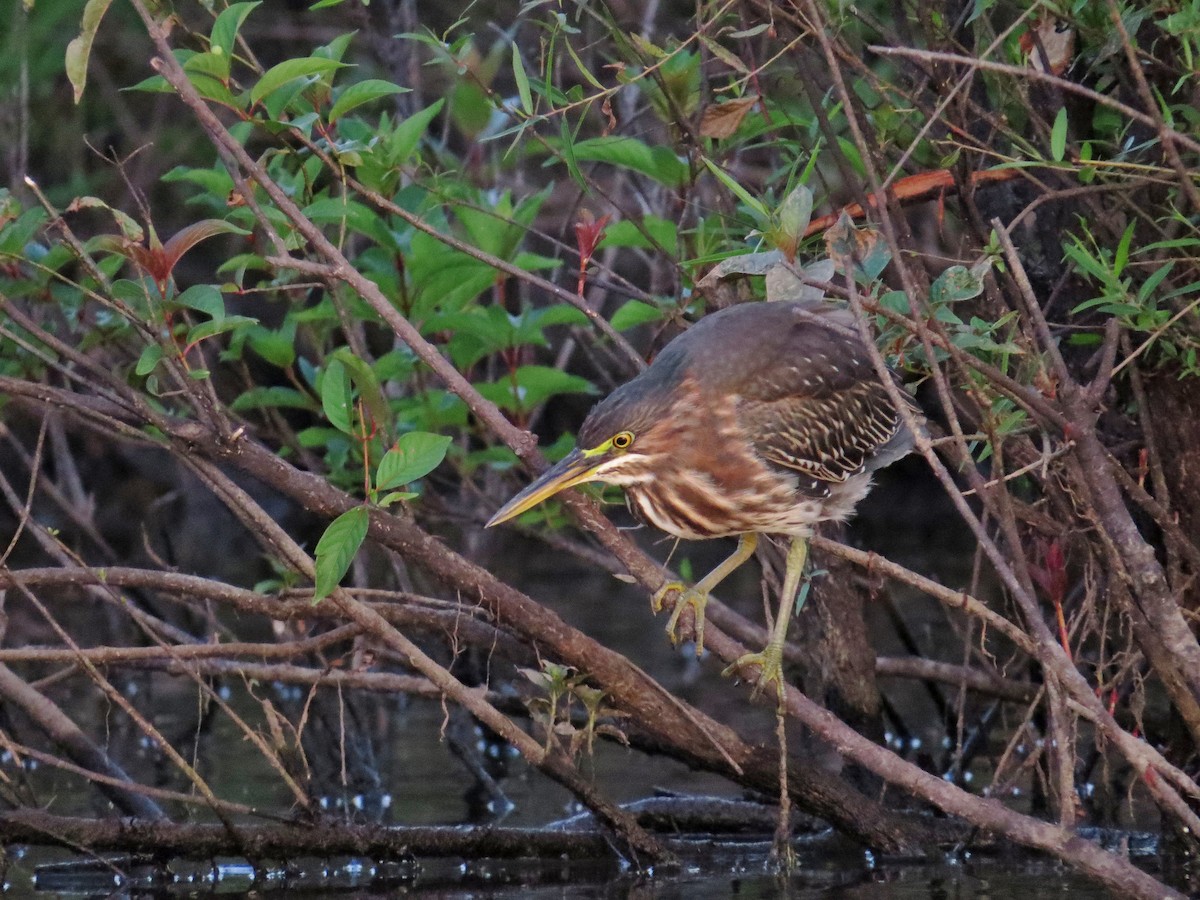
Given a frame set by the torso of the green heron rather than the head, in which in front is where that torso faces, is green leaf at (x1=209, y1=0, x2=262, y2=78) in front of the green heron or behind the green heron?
in front

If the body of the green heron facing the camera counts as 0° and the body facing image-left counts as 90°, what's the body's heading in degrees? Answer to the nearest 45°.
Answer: approximately 45°

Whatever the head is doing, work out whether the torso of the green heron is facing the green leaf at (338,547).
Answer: yes

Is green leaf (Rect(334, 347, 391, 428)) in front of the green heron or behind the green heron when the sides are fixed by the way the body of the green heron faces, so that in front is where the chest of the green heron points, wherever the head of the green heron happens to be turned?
in front

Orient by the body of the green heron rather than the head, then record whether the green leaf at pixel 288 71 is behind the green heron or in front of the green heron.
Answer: in front

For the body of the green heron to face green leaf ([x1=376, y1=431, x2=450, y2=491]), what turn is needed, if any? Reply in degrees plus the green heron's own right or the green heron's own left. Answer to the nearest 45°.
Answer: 0° — it already faces it
